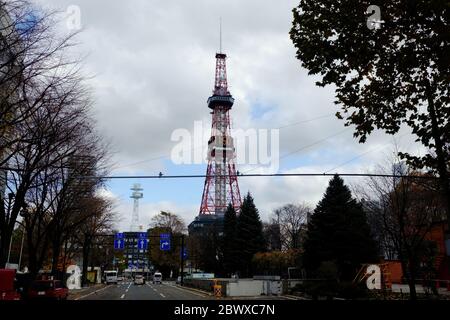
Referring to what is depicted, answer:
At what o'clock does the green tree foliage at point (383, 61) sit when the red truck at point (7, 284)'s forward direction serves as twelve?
The green tree foliage is roughly at 2 o'clock from the red truck.

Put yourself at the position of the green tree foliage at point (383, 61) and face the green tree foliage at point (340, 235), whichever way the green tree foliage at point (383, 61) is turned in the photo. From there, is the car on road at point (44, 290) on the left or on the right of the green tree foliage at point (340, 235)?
left

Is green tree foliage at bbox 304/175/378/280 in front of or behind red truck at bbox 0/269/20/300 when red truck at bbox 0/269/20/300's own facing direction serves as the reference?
in front

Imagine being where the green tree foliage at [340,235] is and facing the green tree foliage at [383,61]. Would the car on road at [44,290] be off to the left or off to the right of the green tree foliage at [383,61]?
right
